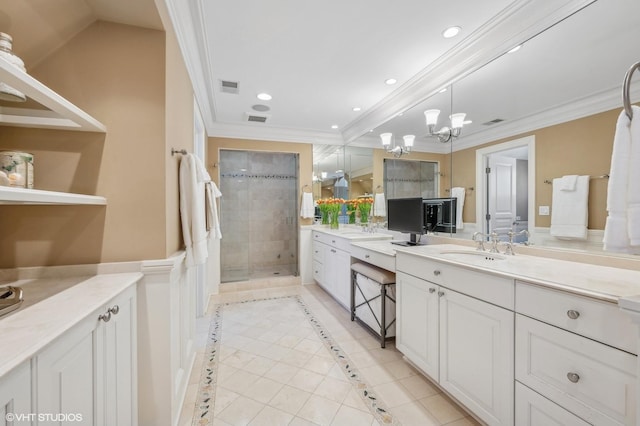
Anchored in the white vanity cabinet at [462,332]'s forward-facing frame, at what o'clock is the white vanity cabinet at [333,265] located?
the white vanity cabinet at [333,265] is roughly at 3 o'clock from the white vanity cabinet at [462,332].

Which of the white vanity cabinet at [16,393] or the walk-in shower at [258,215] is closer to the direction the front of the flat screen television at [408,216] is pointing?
the white vanity cabinet

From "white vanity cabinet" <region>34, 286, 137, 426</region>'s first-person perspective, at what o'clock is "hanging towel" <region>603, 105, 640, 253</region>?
The hanging towel is roughly at 12 o'clock from the white vanity cabinet.

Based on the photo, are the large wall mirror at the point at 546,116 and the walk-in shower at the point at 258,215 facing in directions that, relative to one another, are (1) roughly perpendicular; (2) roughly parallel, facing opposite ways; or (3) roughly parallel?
roughly perpendicular

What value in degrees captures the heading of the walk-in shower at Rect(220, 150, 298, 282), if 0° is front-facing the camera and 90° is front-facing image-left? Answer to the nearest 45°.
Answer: approximately 0°

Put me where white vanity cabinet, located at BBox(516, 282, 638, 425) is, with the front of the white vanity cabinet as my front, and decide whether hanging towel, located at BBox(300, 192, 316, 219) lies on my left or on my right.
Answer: on my right
